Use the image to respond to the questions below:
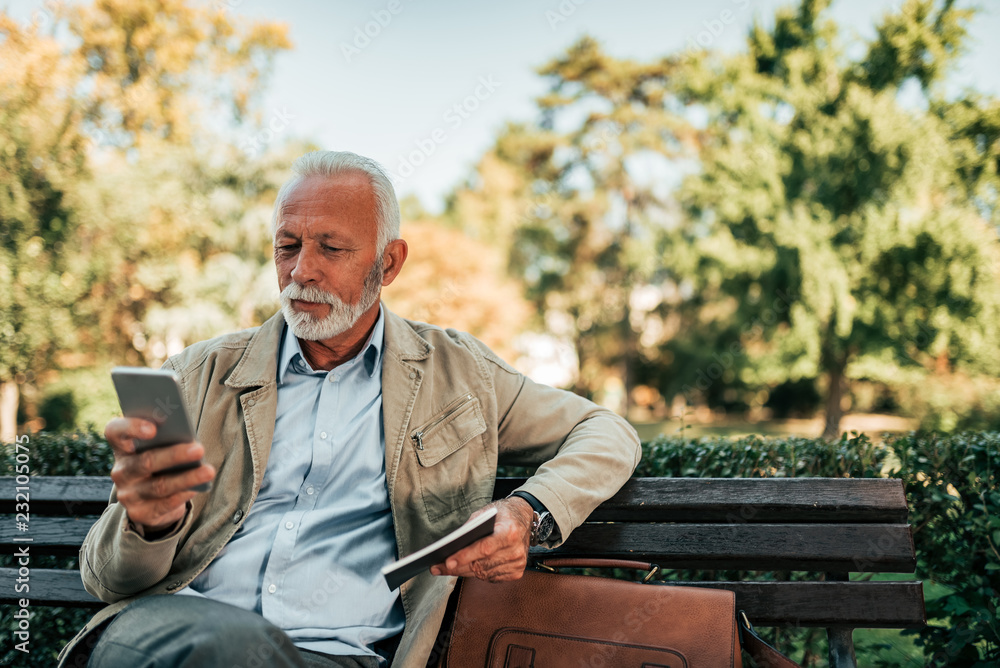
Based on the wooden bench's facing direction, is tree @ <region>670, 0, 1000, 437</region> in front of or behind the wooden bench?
behind

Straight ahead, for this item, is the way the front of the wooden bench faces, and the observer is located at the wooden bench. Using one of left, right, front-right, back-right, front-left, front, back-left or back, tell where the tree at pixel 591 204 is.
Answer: back

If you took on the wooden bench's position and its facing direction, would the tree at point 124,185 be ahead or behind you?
behind

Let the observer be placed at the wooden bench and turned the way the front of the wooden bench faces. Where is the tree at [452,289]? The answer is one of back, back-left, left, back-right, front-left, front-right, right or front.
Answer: back

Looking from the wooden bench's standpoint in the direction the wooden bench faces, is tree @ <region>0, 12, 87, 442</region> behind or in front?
behind

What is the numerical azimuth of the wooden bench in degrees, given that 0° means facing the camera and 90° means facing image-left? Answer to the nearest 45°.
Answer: approximately 0°
